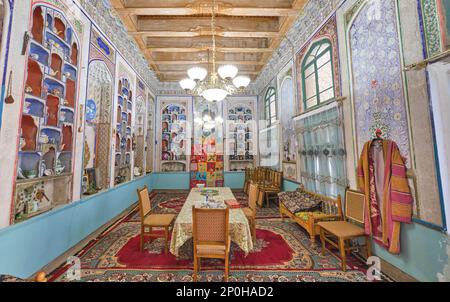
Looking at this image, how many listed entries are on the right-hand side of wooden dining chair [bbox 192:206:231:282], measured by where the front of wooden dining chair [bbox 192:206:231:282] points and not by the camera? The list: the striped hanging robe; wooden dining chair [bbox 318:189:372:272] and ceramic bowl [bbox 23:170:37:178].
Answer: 2

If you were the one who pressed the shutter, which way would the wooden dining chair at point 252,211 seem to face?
facing to the left of the viewer

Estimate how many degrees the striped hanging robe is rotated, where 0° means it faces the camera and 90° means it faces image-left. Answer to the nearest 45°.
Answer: approximately 45°

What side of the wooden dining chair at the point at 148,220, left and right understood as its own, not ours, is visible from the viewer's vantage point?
right

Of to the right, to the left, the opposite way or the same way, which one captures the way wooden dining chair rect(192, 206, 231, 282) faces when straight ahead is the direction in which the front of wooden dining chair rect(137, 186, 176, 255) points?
to the left

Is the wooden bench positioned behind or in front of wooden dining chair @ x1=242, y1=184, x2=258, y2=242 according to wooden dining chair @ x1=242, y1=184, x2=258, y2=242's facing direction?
behind

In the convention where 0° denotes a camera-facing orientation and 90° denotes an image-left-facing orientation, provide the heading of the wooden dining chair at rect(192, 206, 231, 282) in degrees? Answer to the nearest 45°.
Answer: approximately 180°

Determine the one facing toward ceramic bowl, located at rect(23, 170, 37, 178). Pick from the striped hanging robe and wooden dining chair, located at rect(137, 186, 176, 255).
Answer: the striped hanging robe
